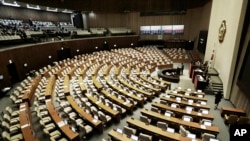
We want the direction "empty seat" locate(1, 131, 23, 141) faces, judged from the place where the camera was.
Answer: facing to the right of the viewer

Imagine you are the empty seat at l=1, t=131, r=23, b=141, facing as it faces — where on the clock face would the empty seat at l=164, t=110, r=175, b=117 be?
the empty seat at l=164, t=110, r=175, b=117 is roughly at 1 o'clock from the empty seat at l=1, t=131, r=23, b=141.

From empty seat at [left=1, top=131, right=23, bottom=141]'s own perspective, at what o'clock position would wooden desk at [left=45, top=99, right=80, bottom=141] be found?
The wooden desk is roughly at 1 o'clock from the empty seat.

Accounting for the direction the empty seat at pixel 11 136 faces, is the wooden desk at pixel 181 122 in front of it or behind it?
in front

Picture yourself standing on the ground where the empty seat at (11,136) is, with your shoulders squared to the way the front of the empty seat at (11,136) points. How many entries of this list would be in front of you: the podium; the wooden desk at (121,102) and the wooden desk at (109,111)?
3

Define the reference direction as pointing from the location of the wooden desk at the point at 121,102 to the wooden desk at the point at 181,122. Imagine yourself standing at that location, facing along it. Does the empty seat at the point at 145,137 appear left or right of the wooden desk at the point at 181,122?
right

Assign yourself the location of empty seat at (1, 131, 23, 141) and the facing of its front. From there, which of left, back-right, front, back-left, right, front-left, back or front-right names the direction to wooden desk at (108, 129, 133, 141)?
front-right

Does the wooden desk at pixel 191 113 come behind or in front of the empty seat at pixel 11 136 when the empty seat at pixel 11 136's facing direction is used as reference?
in front

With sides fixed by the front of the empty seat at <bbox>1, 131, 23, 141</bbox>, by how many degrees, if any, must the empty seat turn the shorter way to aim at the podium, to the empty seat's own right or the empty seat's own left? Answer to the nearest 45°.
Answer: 0° — it already faces it

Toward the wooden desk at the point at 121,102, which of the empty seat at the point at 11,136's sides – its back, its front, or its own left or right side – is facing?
front
